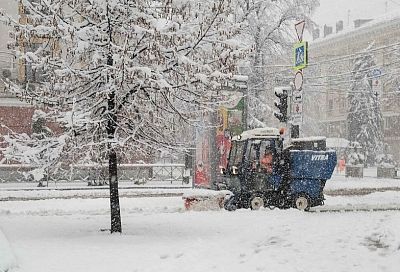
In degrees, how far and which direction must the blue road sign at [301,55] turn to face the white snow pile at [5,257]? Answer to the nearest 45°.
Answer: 0° — it already faces it

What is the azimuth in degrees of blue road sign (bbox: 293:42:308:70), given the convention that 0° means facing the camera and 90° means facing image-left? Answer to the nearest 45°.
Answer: approximately 45°

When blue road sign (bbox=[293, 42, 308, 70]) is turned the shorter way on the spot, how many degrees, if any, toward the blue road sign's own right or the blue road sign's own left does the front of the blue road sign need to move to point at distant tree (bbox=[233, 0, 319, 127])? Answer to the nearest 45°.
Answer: approximately 135° to the blue road sign's own right
